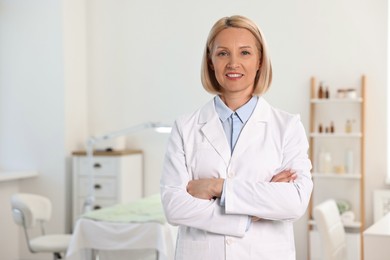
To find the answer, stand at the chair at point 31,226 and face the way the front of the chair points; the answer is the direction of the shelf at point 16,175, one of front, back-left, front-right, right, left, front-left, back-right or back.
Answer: back-left

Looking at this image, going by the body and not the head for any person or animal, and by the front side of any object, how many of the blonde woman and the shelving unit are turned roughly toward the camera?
2

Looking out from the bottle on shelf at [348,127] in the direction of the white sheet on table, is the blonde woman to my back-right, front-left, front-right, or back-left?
front-left

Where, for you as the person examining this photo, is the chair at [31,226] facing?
facing the viewer and to the right of the viewer

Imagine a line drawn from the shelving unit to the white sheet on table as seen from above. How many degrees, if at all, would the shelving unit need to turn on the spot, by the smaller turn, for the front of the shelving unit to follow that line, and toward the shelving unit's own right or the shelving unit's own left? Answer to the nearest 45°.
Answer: approximately 45° to the shelving unit's own right

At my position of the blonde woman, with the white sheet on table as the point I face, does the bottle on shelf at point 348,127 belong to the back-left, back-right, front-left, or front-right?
front-right

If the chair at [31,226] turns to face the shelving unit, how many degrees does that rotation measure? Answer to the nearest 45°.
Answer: approximately 45° to its left

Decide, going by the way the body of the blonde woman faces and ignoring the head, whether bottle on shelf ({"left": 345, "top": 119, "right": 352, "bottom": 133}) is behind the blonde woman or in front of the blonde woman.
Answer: behind

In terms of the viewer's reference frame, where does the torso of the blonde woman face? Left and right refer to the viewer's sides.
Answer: facing the viewer

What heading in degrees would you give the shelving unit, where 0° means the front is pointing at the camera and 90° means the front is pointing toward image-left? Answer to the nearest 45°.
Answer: approximately 0°

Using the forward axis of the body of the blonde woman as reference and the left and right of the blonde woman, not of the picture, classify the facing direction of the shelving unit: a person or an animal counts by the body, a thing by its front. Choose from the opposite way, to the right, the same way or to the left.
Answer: the same way

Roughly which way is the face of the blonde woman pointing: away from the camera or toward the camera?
toward the camera
